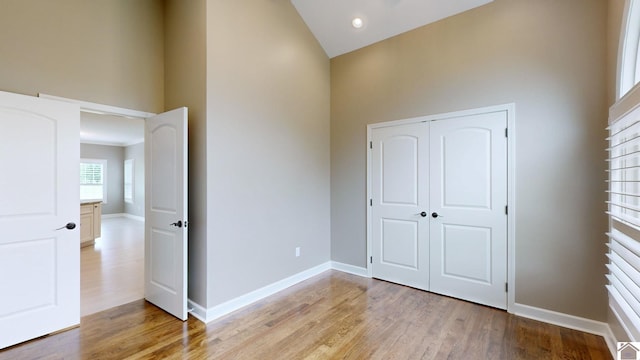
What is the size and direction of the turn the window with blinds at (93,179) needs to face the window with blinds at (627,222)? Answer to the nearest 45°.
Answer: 0° — it already faces it

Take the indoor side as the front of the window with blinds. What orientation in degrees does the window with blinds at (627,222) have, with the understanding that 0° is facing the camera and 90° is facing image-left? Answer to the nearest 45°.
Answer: approximately 90°

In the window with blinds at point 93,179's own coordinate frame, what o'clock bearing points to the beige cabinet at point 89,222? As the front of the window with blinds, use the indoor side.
The beige cabinet is roughly at 12 o'clock from the window with blinds.

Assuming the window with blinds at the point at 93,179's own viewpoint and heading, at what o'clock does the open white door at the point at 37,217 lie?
The open white door is roughly at 12 o'clock from the window with blinds.

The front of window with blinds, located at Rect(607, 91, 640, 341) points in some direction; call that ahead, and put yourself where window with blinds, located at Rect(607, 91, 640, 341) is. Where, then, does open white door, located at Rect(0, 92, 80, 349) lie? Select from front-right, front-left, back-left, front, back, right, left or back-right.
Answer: front-left

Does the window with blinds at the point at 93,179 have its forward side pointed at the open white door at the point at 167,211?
yes

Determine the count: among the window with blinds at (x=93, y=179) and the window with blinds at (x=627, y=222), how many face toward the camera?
1

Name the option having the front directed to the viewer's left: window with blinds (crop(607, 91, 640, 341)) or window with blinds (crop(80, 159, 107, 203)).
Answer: window with blinds (crop(607, 91, 640, 341))

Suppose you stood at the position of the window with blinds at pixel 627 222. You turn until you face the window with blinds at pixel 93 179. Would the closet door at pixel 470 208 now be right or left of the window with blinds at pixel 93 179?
right

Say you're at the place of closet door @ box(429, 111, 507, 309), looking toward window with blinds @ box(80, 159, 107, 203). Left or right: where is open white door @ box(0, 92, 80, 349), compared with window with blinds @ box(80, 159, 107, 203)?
left

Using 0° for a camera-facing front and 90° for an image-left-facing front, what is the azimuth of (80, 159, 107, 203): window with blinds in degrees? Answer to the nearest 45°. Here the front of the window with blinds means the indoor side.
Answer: approximately 0°

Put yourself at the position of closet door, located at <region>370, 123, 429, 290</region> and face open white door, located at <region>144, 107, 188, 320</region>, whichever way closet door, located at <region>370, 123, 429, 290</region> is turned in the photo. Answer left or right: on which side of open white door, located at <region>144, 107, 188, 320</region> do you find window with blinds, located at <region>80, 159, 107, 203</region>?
right

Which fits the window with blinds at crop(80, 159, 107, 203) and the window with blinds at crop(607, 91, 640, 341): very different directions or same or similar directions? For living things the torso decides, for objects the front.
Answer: very different directions
